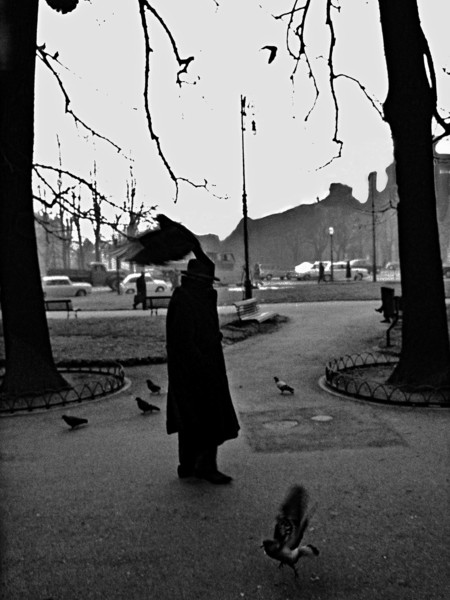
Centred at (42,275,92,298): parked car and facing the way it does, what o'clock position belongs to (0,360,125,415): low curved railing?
The low curved railing is roughly at 3 o'clock from the parked car.

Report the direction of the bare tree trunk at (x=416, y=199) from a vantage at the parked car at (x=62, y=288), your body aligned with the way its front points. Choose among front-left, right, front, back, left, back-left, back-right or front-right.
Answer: right

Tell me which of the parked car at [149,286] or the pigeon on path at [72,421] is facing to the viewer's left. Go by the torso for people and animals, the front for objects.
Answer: the pigeon on path

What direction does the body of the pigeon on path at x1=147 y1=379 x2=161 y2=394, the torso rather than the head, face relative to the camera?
to the viewer's left

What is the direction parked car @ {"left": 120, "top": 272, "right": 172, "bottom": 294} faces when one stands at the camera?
facing to the right of the viewer

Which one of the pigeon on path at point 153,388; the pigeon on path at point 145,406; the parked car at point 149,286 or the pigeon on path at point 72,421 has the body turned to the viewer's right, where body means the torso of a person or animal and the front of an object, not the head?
the parked car

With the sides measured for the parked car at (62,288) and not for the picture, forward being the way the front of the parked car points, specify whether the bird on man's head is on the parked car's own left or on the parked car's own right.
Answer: on the parked car's own right

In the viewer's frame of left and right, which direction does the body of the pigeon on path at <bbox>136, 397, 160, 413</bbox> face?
facing to the left of the viewer

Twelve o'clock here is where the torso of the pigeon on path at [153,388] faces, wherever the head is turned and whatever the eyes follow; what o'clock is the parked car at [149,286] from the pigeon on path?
The parked car is roughly at 3 o'clock from the pigeon on path.

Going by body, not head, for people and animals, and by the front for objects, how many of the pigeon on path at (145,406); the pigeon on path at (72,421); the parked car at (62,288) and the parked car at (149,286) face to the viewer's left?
2

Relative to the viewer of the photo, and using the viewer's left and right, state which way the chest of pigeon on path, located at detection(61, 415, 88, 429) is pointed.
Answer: facing to the left of the viewer

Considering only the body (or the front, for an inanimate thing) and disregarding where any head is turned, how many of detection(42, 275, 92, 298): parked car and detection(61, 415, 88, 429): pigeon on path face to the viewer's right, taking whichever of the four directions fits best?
1

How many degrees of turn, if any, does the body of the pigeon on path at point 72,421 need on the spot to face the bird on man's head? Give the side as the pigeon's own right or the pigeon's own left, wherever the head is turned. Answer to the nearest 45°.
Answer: approximately 90° to the pigeon's own left

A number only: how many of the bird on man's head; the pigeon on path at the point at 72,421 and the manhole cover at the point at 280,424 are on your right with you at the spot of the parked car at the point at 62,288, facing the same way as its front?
3

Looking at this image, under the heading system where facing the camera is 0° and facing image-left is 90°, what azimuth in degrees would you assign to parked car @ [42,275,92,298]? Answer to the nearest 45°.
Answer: approximately 270°
